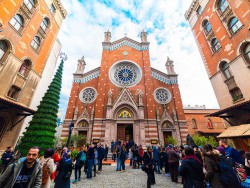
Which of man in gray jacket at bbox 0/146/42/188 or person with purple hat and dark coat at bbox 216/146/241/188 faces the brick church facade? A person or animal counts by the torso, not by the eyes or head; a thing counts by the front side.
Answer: the person with purple hat and dark coat

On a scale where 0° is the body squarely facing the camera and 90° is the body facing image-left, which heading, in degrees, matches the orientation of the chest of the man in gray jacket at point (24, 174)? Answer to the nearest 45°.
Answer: approximately 0°

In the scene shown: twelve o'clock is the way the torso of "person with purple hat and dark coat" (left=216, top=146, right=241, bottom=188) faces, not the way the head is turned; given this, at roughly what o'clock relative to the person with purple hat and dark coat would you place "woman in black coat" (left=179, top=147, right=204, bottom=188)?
The woman in black coat is roughly at 10 o'clock from the person with purple hat and dark coat.

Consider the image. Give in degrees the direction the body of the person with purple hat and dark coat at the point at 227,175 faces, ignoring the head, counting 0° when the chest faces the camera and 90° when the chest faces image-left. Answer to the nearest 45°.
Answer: approximately 135°

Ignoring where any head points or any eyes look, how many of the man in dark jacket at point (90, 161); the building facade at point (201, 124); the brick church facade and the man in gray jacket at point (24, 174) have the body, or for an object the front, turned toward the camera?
3
